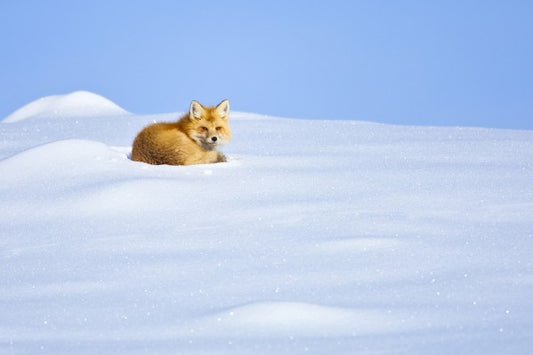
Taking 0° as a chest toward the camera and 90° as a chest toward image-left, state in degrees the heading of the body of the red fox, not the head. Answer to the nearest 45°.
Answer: approximately 270°
